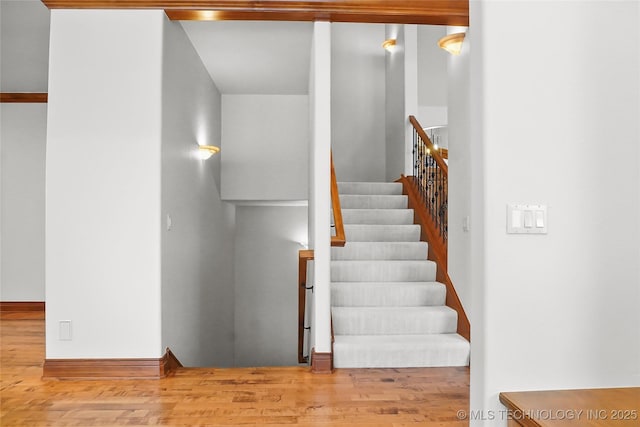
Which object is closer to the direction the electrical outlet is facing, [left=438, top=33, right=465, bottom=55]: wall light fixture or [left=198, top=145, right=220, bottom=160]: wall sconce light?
the wall light fixture

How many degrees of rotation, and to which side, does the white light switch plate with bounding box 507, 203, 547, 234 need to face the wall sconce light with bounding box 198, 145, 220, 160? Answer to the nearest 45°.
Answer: approximately 135° to its right

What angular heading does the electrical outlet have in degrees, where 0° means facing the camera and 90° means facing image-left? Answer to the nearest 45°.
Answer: approximately 0°

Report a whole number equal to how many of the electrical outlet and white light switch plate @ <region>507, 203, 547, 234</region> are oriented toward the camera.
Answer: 2

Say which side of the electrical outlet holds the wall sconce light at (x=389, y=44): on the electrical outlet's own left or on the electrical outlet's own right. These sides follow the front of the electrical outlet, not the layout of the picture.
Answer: on the electrical outlet's own left

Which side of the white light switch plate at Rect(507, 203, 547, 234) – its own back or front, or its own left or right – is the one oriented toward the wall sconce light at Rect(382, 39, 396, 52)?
back

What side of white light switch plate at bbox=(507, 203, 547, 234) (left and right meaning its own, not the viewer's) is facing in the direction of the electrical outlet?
right

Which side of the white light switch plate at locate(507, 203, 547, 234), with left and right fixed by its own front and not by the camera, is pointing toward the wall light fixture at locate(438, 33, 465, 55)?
back
